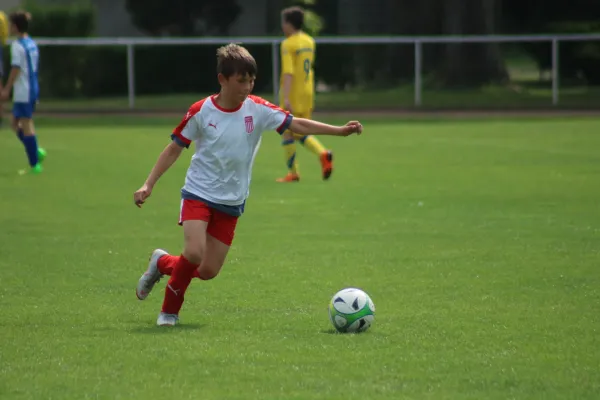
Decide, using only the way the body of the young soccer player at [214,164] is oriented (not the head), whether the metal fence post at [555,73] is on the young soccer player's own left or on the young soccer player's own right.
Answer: on the young soccer player's own left

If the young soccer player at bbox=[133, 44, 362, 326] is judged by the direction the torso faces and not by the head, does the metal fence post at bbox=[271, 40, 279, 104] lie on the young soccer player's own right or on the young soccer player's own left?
on the young soccer player's own left

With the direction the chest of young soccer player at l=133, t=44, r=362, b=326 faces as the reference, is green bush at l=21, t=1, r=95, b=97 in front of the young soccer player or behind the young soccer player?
behind

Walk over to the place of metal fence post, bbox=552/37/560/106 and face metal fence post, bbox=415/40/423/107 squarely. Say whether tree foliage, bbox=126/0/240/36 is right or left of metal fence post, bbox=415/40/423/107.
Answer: right

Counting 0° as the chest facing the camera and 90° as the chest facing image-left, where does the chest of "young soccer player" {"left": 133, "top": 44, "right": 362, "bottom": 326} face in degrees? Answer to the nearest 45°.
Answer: approximately 315°

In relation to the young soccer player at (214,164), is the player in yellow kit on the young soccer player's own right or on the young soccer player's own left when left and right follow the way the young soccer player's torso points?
on the young soccer player's own left

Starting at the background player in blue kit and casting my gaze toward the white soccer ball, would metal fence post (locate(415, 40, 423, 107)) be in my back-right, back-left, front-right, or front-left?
back-left

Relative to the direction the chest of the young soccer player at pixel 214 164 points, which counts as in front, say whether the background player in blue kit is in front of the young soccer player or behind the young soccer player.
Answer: behind

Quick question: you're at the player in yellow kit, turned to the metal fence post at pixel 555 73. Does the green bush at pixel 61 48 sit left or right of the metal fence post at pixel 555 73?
left

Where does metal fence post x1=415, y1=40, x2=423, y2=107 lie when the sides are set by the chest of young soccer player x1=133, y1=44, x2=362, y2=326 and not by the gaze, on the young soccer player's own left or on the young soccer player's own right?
on the young soccer player's own left
